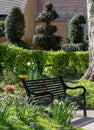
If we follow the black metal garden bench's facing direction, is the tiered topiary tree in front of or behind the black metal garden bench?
behind

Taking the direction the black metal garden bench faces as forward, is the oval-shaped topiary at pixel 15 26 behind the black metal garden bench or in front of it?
behind
